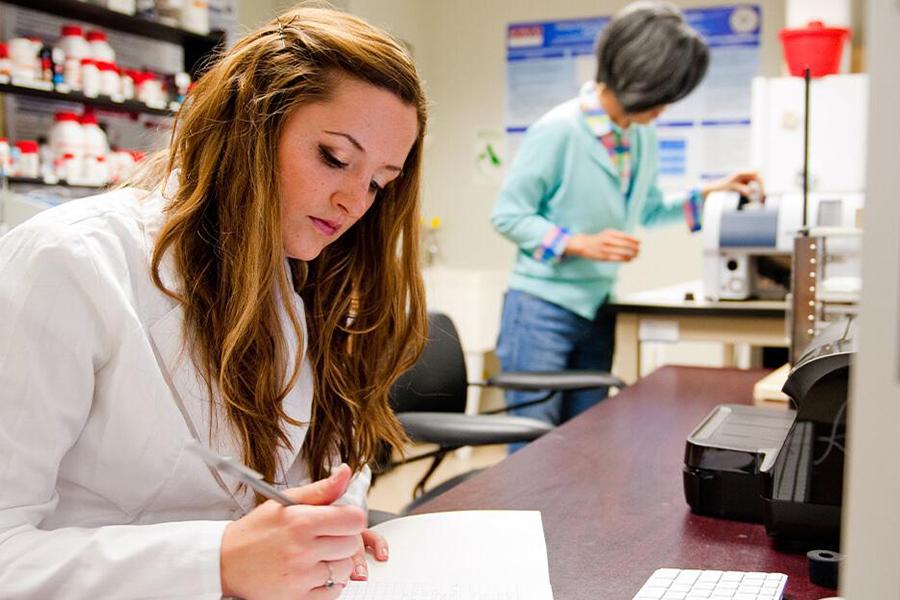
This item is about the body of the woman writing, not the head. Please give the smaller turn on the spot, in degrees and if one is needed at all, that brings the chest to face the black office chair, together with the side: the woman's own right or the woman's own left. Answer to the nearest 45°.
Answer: approximately 90° to the woman's own left

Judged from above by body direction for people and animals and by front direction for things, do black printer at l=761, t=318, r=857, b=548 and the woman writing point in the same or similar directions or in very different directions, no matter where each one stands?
very different directions

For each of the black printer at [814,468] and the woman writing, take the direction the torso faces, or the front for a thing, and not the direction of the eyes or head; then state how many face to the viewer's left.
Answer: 1

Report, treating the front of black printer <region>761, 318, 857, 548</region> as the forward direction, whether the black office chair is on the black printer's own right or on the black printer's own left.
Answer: on the black printer's own right

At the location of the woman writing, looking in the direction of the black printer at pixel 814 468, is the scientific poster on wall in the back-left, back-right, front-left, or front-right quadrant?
front-left

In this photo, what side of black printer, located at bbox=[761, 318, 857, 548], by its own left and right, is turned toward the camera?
left

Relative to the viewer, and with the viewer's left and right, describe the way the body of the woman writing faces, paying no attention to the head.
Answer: facing the viewer and to the right of the viewer

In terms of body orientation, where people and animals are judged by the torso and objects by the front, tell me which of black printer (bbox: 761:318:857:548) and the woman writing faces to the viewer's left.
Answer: the black printer

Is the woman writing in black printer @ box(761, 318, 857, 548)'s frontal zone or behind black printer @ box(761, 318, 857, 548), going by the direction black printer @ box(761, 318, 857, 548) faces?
frontal zone
